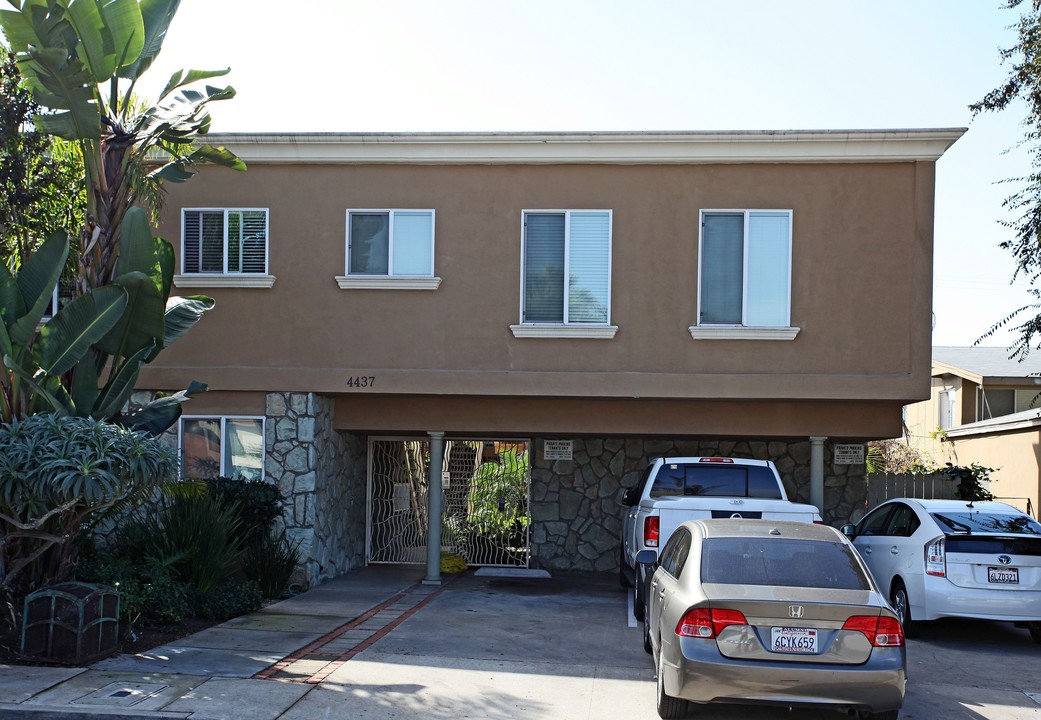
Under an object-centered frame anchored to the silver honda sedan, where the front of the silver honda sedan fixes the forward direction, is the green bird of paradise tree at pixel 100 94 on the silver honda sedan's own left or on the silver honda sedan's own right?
on the silver honda sedan's own left

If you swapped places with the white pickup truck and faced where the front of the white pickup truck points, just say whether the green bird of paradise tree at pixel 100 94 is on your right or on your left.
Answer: on your left

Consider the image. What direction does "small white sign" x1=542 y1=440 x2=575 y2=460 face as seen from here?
toward the camera

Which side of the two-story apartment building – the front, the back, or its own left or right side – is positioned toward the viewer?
front

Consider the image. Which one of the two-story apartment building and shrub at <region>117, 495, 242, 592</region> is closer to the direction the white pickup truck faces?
the two-story apartment building

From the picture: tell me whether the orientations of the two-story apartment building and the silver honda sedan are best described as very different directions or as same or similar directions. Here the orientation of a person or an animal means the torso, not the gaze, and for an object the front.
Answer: very different directions

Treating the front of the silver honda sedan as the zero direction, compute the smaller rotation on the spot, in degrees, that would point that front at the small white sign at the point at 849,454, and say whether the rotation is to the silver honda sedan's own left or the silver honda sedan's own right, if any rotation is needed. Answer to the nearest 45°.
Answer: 0° — it already faces it

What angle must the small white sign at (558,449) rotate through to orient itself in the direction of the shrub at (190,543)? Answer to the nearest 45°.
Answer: approximately 45° to its right

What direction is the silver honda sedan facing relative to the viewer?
away from the camera

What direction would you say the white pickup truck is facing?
away from the camera

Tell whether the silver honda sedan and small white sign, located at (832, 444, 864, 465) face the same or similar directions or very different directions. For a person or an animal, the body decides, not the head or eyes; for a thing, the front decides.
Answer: very different directions

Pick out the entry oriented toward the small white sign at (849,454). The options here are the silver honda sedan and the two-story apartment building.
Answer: the silver honda sedan

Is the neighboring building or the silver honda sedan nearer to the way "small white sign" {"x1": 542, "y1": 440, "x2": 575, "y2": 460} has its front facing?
the silver honda sedan

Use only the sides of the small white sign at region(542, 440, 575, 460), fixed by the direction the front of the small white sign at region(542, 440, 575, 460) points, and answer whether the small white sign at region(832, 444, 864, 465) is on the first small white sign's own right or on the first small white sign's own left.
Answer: on the first small white sign's own left

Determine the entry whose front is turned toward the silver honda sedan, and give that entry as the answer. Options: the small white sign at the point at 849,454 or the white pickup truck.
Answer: the small white sign
